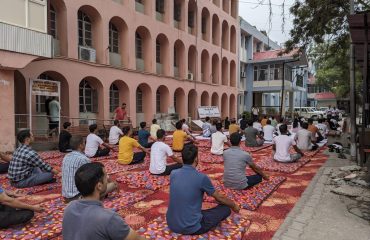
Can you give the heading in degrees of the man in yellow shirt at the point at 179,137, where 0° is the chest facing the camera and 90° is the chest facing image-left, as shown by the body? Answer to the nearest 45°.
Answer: approximately 225°

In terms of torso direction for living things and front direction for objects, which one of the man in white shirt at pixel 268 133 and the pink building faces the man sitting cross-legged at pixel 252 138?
the pink building

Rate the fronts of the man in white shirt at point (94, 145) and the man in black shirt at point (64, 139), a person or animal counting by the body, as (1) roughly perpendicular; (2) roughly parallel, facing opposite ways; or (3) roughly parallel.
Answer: roughly parallel

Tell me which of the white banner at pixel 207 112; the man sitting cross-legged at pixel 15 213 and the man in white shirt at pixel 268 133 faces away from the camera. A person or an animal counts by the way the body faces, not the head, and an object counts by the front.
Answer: the man in white shirt

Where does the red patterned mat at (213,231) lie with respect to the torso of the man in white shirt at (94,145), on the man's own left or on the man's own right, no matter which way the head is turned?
on the man's own right

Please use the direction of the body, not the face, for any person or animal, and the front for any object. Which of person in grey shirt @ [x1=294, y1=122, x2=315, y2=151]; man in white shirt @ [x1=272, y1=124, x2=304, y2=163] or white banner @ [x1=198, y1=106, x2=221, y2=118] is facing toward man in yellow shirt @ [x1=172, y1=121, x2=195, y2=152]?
the white banner

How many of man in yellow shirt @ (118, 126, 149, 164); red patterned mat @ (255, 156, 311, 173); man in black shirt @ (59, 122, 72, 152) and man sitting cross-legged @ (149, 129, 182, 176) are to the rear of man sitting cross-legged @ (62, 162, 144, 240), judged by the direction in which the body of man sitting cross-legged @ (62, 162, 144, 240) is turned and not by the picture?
0

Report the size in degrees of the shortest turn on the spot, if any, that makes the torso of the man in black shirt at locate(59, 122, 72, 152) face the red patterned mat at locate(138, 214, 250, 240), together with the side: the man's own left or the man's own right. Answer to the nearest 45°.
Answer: approximately 135° to the man's own right

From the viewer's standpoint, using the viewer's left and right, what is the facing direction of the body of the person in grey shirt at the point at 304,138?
facing away from the viewer

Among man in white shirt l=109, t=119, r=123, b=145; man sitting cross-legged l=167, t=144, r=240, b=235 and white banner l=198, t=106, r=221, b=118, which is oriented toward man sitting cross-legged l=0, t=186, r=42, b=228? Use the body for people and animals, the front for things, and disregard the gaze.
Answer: the white banner

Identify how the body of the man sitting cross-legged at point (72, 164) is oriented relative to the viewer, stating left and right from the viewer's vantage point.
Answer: facing away from the viewer and to the right of the viewer

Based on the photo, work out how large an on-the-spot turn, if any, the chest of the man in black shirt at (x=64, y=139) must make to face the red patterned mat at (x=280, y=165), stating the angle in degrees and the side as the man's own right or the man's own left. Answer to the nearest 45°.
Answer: approximately 90° to the man's own right

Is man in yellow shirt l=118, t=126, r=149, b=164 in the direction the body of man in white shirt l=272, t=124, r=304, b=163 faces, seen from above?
no

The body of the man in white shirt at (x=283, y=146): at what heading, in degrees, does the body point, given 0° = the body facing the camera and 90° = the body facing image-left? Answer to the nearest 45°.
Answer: approximately 225°

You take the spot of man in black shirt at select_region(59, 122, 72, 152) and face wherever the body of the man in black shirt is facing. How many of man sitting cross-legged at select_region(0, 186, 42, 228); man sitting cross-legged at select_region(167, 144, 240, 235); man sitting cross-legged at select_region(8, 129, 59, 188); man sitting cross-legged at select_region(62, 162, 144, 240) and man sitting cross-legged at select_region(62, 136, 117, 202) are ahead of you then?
0

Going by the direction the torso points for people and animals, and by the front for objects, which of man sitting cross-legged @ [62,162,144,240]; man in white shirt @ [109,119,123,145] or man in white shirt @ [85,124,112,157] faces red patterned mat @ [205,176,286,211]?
the man sitting cross-legged

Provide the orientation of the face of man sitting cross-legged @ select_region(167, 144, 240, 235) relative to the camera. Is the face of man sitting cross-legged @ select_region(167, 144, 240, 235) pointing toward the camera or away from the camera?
away from the camera
